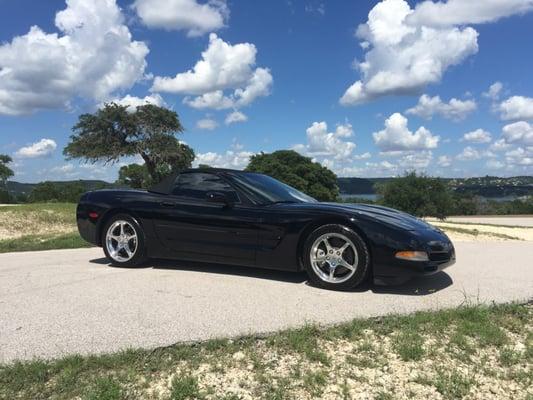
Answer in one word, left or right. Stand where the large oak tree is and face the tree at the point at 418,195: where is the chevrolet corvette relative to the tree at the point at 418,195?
right

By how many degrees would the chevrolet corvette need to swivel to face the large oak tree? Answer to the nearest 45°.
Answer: approximately 135° to its left

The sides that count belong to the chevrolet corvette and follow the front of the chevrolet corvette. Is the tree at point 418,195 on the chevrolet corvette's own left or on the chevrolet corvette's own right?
on the chevrolet corvette's own left

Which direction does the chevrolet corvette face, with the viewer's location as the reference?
facing the viewer and to the right of the viewer
